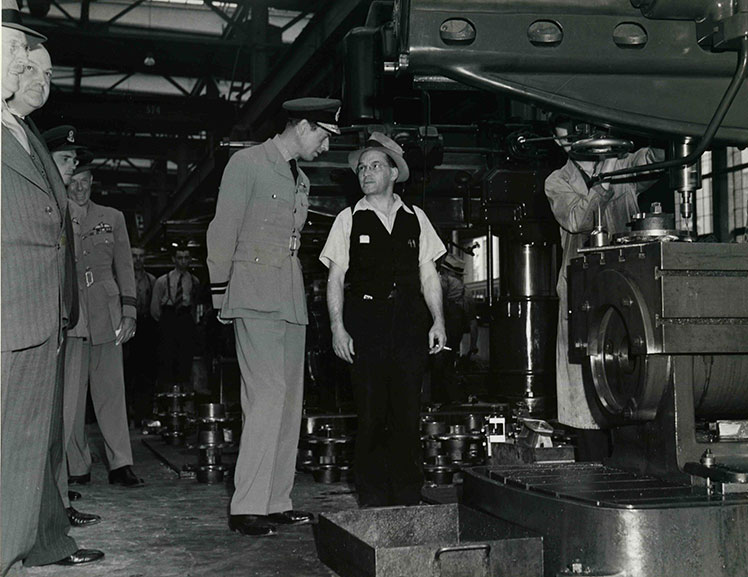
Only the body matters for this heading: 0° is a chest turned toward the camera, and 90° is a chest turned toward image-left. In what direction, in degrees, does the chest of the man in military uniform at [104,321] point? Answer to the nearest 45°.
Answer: approximately 0°

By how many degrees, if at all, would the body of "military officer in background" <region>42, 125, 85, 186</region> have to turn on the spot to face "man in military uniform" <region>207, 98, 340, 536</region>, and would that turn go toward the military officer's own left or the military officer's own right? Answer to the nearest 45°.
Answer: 0° — they already face them

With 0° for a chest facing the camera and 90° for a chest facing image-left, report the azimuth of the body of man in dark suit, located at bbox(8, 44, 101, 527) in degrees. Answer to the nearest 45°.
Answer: approximately 315°

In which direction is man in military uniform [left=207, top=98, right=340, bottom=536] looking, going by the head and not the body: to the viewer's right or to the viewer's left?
to the viewer's right

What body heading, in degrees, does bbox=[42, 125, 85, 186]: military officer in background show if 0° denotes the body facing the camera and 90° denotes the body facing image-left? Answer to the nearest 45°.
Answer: approximately 315°
